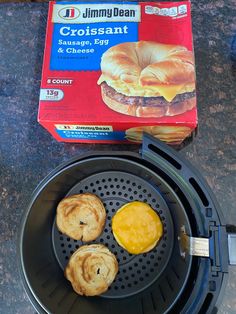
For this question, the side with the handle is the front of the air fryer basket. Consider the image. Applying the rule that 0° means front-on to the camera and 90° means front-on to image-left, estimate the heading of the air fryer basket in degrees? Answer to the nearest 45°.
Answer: approximately 270°
